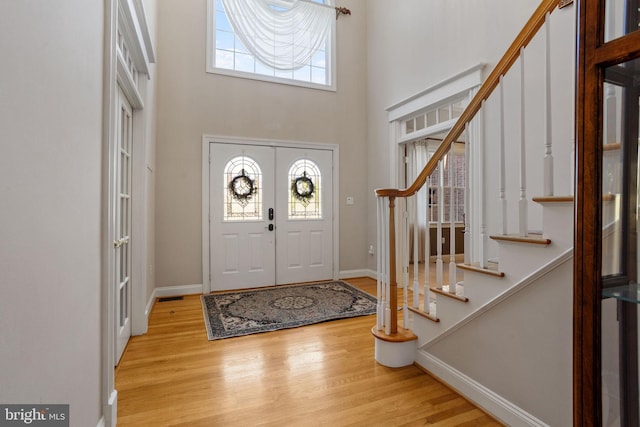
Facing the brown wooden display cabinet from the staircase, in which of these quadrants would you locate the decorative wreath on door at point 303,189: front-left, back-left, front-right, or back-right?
back-right

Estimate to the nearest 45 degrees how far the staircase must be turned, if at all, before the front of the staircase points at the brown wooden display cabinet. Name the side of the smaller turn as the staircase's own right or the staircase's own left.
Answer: approximately 135° to the staircase's own left

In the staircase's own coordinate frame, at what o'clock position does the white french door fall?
The white french door is roughly at 10 o'clock from the staircase.

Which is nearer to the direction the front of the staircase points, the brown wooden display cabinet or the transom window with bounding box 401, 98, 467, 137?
the transom window

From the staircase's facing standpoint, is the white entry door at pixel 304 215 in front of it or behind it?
in front

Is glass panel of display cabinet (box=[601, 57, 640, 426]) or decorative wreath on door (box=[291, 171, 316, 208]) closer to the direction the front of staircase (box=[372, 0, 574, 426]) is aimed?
the decorative wreath on door

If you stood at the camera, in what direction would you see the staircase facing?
facing away from the viewer and to the left of the viewer

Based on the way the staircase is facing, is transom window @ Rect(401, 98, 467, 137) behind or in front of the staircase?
in front

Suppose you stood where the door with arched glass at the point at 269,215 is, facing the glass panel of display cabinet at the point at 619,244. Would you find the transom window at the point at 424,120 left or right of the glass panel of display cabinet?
left

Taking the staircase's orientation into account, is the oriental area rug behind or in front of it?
in front
